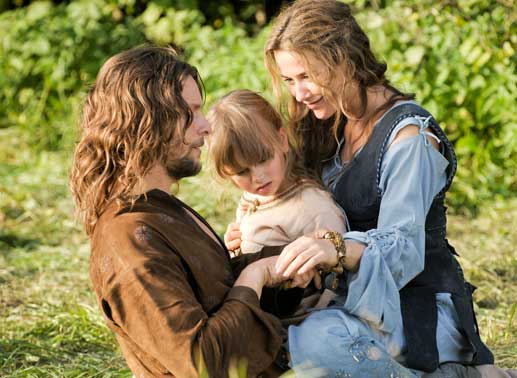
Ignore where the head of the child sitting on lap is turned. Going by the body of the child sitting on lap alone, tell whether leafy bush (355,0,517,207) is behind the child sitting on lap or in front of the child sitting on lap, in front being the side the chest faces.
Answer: behind

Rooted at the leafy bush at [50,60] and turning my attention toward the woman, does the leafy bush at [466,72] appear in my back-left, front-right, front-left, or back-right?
front-left

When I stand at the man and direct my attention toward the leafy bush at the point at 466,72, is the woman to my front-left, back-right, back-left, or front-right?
front-right

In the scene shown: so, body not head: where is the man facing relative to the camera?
to the viewer's right

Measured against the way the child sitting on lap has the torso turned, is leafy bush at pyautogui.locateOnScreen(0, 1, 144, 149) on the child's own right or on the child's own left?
on the child's own right

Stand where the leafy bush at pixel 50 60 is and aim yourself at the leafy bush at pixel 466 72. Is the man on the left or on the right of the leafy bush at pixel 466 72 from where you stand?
right

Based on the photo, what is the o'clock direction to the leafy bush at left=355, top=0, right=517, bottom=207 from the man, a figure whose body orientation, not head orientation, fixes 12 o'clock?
The leafy bush is roughly at 10 o'clock from the man.

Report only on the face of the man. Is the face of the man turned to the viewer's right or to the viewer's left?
to the viewer's right

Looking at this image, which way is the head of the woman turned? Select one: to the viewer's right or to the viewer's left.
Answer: to the viewer's left
